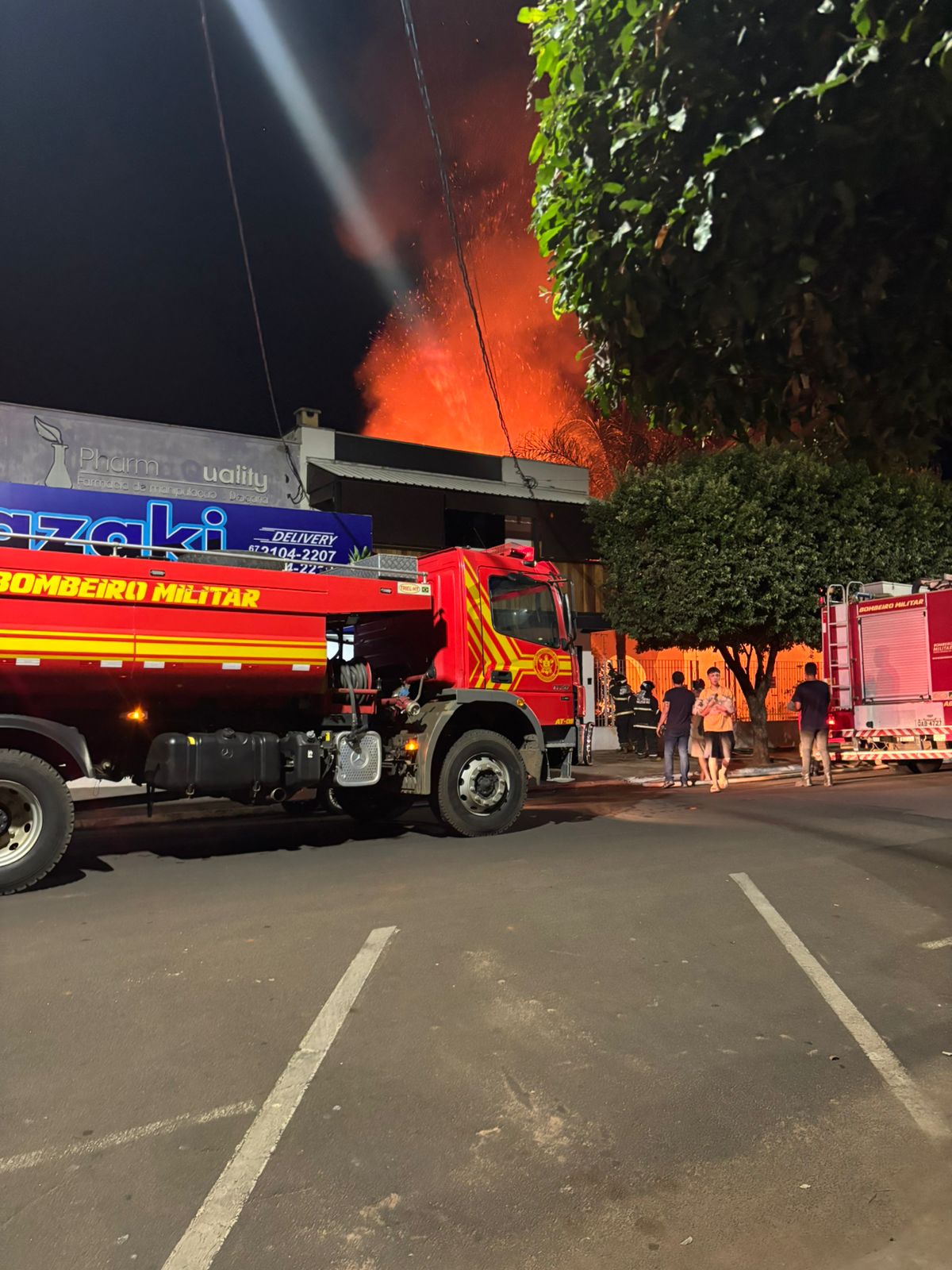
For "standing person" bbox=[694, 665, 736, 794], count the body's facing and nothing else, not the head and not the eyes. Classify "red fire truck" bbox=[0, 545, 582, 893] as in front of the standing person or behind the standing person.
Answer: in front

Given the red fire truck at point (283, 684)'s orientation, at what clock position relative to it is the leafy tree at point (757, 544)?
The leafy tree is roughly at 12 o'clock from the red fire truck.

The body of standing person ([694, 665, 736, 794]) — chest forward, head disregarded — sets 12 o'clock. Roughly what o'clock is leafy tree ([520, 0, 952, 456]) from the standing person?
The leafy tree is roughly at 12 o'clock from the standing person.

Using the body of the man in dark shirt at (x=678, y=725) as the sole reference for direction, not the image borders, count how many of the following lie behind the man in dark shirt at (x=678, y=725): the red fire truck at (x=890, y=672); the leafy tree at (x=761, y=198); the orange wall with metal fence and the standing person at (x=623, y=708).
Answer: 1

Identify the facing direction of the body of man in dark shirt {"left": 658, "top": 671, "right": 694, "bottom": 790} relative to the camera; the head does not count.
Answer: away from the camera

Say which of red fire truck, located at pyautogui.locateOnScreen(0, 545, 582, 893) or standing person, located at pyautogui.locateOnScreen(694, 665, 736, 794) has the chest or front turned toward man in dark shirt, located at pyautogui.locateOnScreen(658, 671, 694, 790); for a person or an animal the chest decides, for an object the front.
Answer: the red fire truck

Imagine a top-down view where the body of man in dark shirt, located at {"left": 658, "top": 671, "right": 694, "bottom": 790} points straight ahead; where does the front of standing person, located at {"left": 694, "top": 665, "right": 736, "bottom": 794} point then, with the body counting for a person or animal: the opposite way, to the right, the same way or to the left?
the opposite way

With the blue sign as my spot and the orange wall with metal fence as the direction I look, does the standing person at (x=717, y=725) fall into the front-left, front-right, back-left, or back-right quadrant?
front-right

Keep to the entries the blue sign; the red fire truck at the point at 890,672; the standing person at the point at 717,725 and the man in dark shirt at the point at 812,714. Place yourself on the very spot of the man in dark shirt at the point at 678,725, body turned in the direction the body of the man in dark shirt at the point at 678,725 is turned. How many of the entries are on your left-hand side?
1

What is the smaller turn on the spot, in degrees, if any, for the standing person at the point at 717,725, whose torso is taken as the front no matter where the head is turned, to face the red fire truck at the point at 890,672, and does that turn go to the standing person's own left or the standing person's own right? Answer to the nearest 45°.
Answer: approximately 135° to the standing person's own left

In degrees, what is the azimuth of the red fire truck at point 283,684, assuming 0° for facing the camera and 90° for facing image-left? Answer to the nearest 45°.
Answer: approximately 225°

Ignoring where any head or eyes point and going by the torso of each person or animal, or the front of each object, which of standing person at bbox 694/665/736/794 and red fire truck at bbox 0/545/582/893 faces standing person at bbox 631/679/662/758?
the red fire truck

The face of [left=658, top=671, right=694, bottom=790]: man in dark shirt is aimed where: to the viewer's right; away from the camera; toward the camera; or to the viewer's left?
away from the camera

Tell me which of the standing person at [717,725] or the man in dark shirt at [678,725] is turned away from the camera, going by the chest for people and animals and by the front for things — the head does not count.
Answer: the man in dark shirt

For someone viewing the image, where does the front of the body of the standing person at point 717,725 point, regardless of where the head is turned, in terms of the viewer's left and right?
facing the viewer
